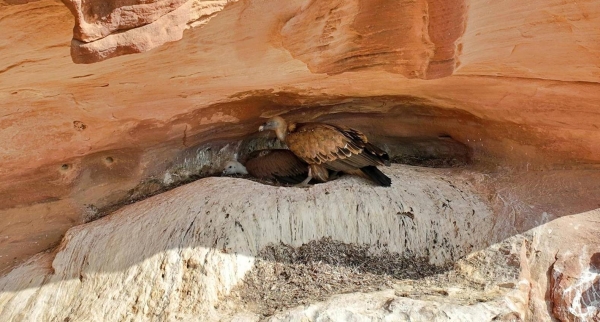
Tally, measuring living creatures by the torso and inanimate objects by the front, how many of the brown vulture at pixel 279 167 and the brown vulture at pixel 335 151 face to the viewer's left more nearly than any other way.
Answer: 2

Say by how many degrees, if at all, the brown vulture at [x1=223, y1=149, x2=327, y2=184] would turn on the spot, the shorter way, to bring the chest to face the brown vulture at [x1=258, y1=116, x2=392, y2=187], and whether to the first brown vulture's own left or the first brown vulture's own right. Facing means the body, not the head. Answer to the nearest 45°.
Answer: approximately 135° to the first brown vulture's own left

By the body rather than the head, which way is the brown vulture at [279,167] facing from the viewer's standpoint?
to the viewer's left

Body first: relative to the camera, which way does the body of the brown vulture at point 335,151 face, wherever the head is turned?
to the viewer's left

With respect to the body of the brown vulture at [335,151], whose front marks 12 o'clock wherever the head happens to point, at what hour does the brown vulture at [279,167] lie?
the brown vulture at [279,167] is roughly at 1 o'clock from the brown vulture at [335,151].
